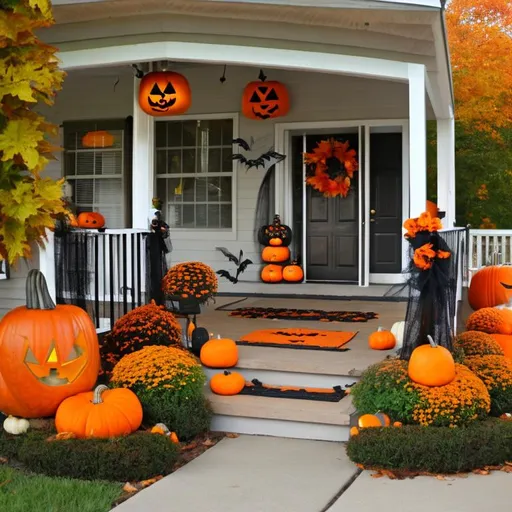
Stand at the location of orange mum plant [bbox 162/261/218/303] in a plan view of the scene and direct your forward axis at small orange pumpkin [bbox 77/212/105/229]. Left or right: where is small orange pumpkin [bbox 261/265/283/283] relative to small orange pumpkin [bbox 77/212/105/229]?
right

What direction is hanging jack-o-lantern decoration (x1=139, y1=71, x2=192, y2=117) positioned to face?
toward the camera

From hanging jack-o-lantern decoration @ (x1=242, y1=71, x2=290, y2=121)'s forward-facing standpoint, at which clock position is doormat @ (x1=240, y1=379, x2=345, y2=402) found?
The doormat is roughly at 12 o'clock from the hanging jack-o-lantern decoration.

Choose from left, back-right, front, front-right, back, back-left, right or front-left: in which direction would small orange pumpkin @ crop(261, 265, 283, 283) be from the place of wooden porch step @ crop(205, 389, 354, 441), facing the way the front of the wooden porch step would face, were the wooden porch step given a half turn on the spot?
front

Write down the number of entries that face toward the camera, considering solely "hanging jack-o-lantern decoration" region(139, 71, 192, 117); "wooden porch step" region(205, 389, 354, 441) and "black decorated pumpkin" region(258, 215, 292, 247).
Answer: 3

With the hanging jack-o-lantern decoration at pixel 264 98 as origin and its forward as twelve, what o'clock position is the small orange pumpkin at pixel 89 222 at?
The small orange pumpkin is roughly at 3 o'clock from the hanging jack-o-lantern decoration.

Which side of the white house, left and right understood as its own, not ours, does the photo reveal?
front

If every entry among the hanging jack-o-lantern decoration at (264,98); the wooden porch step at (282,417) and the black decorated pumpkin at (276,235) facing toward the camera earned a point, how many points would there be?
3

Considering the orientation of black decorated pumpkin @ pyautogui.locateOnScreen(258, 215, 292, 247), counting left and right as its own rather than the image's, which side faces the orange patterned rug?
front

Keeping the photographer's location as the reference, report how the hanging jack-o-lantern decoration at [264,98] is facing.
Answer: facing the viewer

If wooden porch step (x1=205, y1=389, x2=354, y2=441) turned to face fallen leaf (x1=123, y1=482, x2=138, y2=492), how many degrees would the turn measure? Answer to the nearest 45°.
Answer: approximately 45° to its right

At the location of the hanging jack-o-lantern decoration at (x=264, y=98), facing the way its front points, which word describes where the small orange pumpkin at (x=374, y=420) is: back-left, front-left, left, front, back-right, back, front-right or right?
front

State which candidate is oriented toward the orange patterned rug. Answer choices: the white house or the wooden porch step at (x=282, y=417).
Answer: the white house

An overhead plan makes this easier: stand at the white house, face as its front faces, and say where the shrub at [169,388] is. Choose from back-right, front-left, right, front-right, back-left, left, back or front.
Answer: front

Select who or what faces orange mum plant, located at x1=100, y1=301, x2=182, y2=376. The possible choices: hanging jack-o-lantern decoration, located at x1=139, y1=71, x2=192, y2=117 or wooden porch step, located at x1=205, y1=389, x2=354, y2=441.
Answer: the hanging jack-o-lantern decoration

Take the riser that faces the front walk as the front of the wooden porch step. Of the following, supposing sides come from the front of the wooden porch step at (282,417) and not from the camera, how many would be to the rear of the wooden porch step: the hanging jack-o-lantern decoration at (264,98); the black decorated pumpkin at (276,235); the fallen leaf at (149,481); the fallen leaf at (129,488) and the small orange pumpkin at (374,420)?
2

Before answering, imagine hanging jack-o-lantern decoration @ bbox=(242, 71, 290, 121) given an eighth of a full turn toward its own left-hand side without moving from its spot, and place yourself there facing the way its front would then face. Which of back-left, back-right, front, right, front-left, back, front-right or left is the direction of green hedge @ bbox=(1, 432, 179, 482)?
front-right
